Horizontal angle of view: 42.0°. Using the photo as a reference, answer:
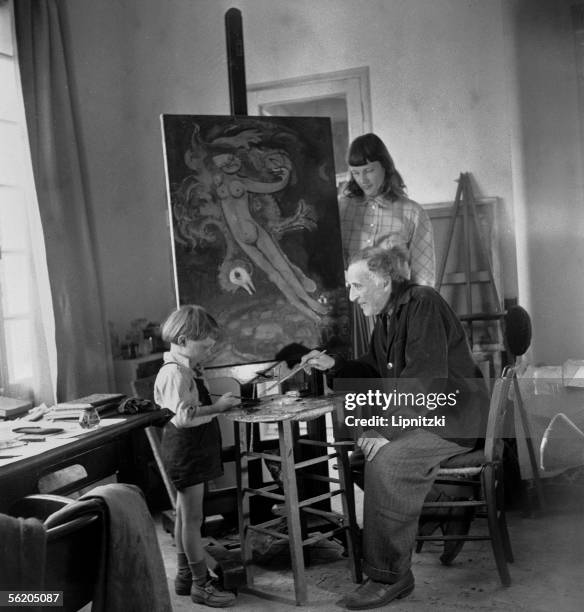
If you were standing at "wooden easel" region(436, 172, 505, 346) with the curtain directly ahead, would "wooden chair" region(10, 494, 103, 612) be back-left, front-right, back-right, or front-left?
front-left

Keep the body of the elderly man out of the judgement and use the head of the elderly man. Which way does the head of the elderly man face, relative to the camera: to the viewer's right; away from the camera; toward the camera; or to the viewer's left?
to the viewer's left

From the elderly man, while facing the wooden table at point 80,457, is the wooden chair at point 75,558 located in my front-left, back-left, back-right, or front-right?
front-left

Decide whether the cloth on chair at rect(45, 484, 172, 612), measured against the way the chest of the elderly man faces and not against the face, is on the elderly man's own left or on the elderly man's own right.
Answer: on the elderly man's own left

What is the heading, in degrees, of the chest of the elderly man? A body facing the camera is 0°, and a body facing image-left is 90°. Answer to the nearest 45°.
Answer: approximately 90°

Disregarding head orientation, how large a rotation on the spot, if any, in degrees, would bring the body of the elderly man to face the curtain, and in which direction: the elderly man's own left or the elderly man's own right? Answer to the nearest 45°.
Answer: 0° — they already face it

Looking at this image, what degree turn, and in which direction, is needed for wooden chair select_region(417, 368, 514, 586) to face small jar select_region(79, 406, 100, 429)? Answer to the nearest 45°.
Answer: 0° — it already faces it

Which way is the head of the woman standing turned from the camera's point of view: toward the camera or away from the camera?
toward the camera

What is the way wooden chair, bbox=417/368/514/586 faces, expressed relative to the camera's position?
facing to the left of the viewer

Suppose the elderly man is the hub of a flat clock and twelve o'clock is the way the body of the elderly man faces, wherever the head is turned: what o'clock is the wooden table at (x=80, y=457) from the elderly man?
The wooden table is roughly at 11 o'clock from the elderly man.
